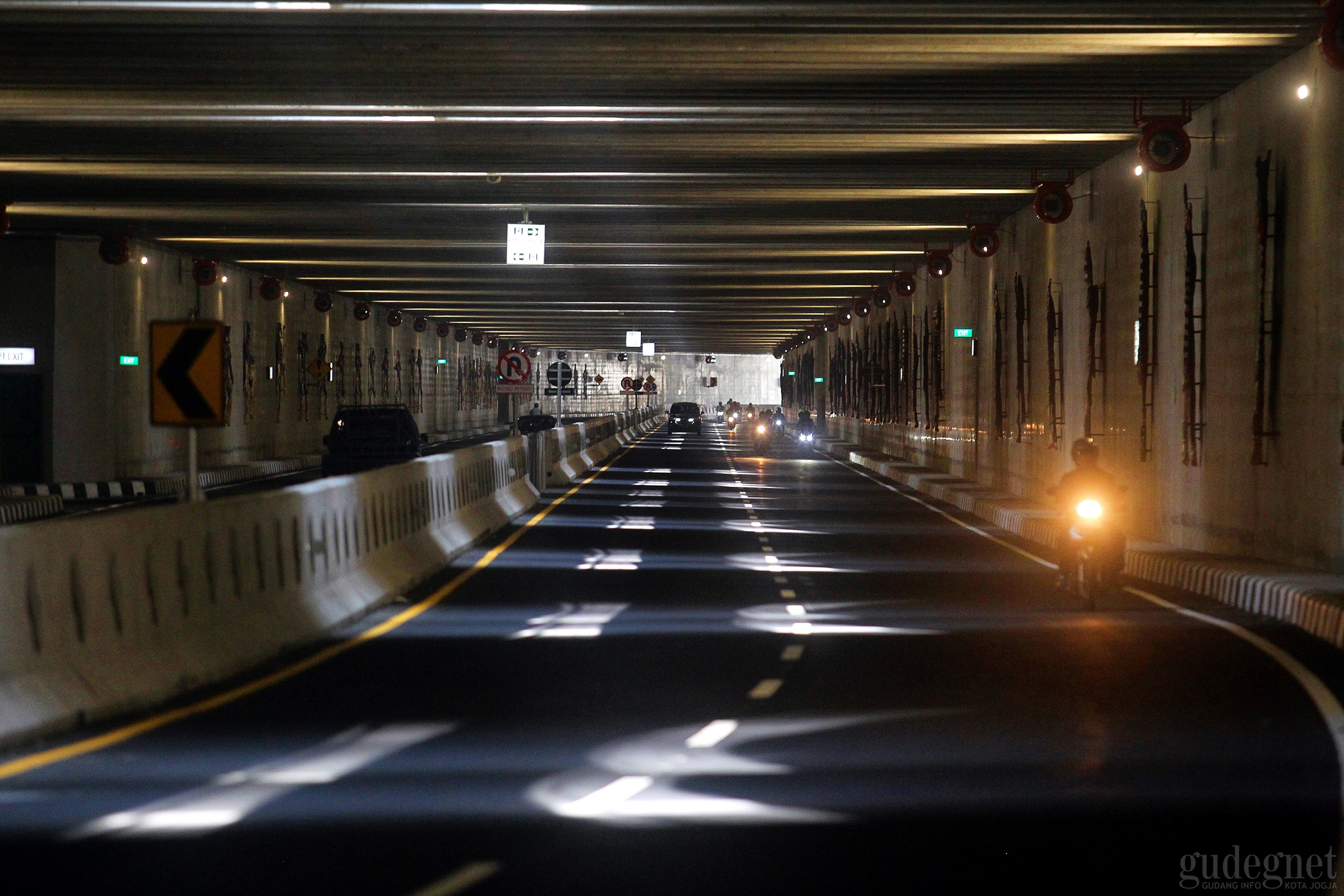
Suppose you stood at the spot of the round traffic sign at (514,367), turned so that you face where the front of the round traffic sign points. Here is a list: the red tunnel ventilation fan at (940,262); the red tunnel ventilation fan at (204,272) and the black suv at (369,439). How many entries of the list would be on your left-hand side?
1

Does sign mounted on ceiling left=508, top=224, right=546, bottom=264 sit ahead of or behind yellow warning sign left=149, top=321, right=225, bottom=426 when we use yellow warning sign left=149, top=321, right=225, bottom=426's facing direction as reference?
behind

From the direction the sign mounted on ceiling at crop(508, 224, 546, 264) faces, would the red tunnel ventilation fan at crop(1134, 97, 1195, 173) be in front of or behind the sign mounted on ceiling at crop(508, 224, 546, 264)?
in front

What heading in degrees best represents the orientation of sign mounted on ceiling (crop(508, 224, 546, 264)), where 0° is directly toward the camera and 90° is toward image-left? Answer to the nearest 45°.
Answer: approximately 0°

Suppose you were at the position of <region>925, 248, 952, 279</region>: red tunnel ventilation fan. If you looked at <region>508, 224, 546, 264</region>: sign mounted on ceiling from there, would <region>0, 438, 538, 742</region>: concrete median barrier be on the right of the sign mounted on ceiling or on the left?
left

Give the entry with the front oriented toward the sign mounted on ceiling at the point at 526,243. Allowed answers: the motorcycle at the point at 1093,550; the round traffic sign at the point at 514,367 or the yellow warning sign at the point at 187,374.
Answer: the round traffic sign

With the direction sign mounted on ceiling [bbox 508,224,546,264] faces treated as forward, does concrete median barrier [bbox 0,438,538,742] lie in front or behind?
in front
